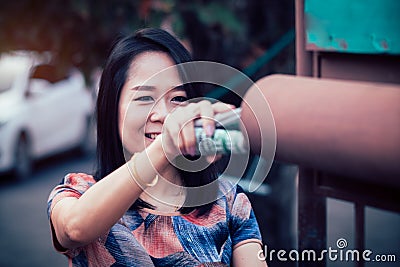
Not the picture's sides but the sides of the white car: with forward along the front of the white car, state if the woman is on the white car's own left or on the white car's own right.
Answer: on the white car's own left

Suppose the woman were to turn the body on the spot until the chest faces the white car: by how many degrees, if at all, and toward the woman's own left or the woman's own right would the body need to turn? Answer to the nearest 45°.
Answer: approximately 180°

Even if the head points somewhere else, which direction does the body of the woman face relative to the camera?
toward the camera

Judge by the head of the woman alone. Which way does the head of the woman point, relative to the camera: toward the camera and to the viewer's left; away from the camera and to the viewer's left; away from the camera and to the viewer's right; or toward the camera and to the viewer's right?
toward the camera and to the viewer's right

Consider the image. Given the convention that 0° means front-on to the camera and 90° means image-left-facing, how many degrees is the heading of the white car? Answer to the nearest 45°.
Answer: approximately 45°
